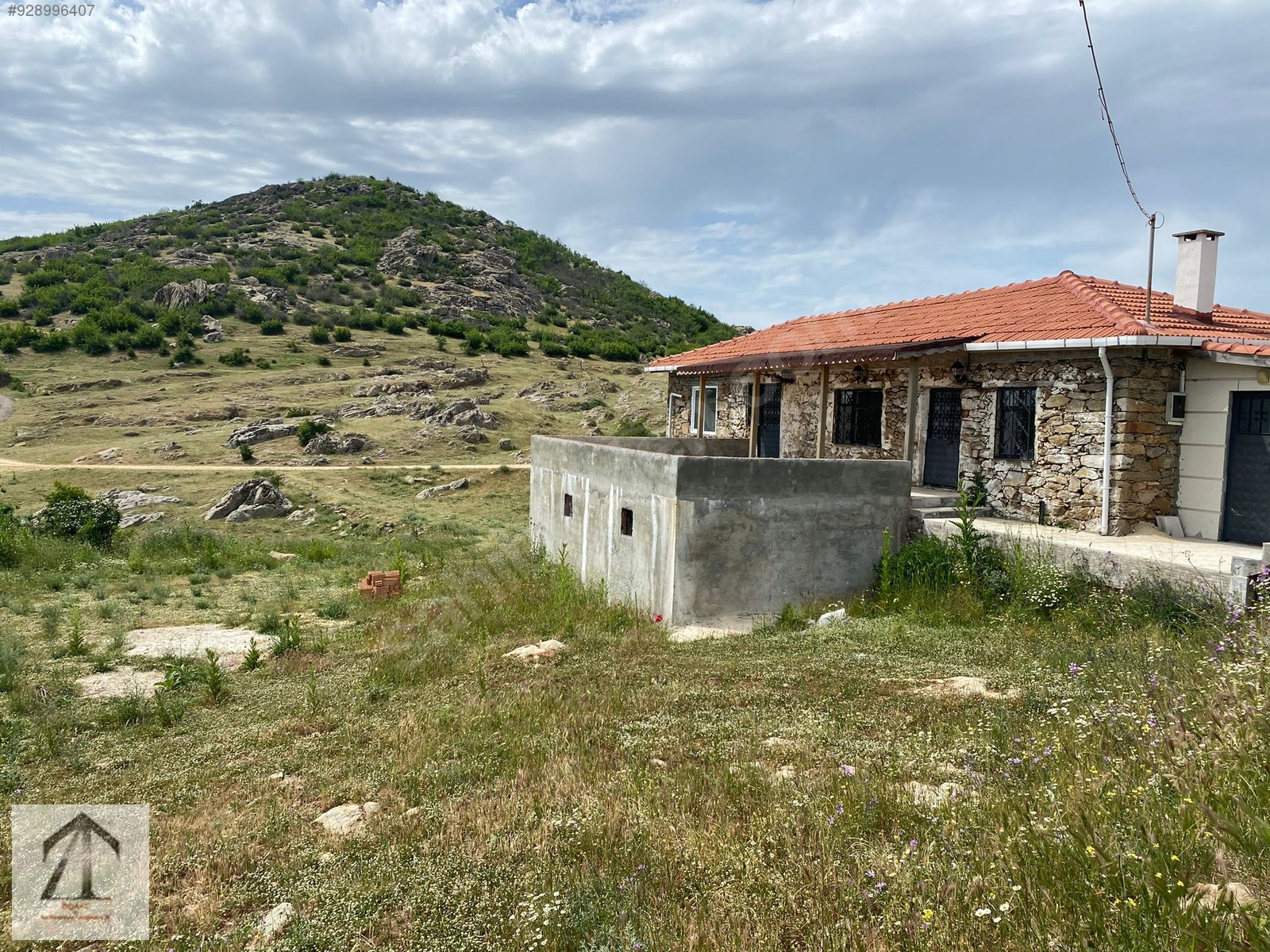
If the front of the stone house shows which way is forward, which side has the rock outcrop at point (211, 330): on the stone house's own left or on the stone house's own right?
on the stone house's own right

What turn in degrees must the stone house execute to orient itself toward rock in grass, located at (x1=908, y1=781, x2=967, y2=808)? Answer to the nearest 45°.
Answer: approximately 45° to its left

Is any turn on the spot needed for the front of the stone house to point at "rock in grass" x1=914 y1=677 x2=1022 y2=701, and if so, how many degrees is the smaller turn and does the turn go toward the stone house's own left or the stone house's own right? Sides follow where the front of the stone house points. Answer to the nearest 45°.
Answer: approximately 45° to the stone house's own left

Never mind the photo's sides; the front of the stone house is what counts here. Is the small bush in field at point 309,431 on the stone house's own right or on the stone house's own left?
on the stone house's own right

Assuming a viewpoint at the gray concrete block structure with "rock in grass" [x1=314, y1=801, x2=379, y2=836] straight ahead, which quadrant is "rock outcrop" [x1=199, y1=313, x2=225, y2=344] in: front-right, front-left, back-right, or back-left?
back-right

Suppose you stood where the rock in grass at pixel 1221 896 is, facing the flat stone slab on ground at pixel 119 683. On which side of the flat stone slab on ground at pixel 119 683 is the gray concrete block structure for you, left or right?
right

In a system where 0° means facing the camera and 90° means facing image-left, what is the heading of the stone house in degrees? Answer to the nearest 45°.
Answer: approximately 45°

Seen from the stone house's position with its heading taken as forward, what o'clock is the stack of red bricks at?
The stack of red bricks is roughly at 1 o'clock from the stone house.

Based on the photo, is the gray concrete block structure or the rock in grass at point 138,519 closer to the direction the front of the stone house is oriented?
the gray concrete block structure

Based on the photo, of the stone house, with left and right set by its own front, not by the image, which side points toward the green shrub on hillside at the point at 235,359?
right

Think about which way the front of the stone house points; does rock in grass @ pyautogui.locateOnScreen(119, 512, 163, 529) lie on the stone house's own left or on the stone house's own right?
on the stone house's own right

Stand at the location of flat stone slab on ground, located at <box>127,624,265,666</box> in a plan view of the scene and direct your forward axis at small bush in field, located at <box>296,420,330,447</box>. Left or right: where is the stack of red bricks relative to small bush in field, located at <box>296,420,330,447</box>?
right
